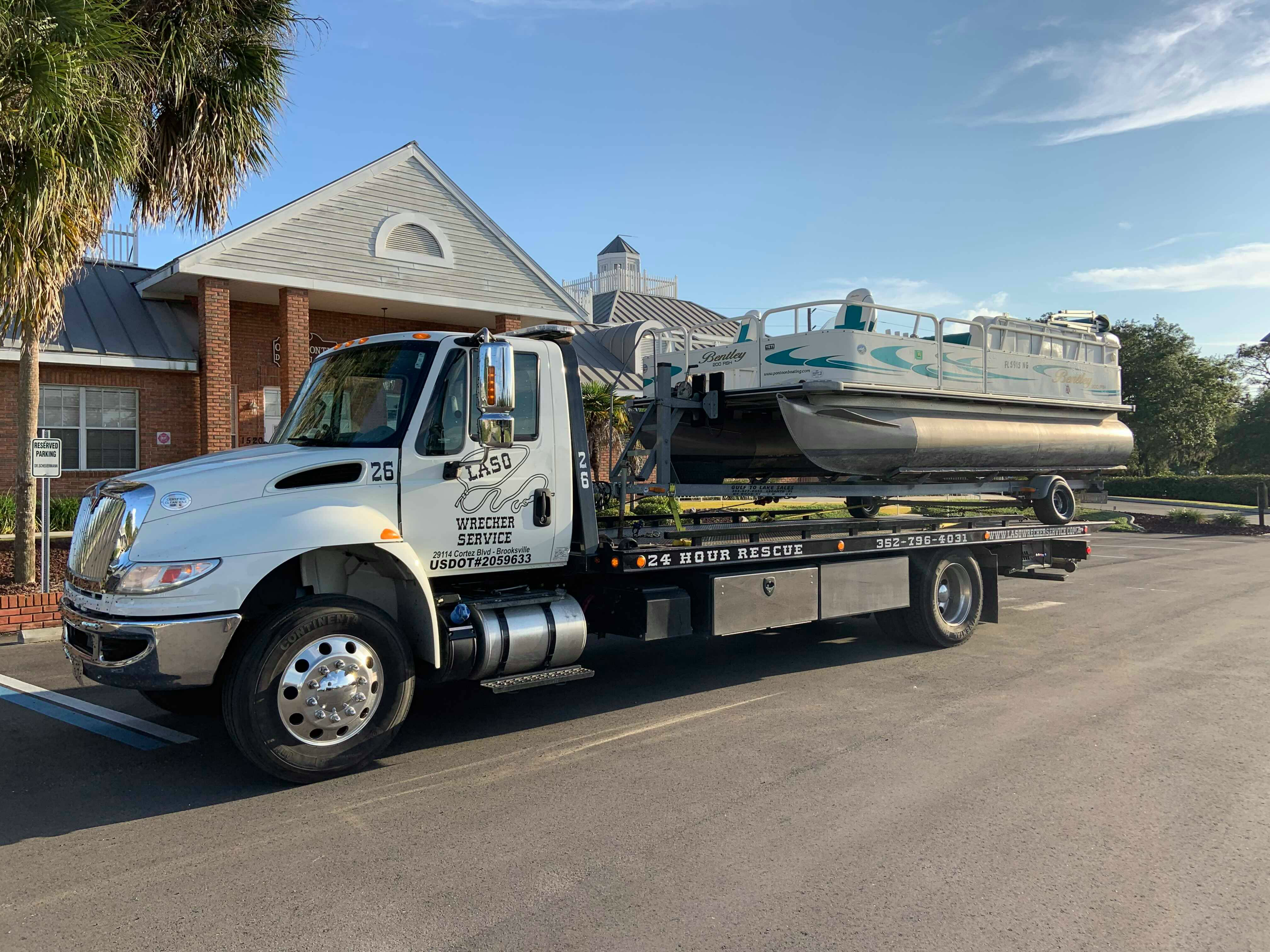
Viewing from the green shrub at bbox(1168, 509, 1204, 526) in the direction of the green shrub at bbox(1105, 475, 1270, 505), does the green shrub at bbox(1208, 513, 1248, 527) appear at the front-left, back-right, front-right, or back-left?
back-right

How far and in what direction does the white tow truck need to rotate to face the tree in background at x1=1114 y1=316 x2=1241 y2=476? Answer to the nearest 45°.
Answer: approximately 180°

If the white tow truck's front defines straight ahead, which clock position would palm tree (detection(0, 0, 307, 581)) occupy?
The palm tree is roughly at 3 o'clock from the white tow truck.

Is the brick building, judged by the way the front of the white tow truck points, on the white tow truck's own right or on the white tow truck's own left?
on the white tow truck's own right

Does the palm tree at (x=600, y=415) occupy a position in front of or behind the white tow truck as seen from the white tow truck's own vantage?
behind

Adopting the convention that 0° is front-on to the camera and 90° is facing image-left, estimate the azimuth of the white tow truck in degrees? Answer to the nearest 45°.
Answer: approximately 45°

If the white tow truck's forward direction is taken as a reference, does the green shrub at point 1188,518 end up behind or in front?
behind

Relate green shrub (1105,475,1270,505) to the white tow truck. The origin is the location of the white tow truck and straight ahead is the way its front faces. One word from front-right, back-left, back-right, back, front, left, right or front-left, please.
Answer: back

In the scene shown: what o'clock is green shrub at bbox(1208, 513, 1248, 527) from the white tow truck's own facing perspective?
The green shrub is roughly at 6 o'clock from the white tow truck.
